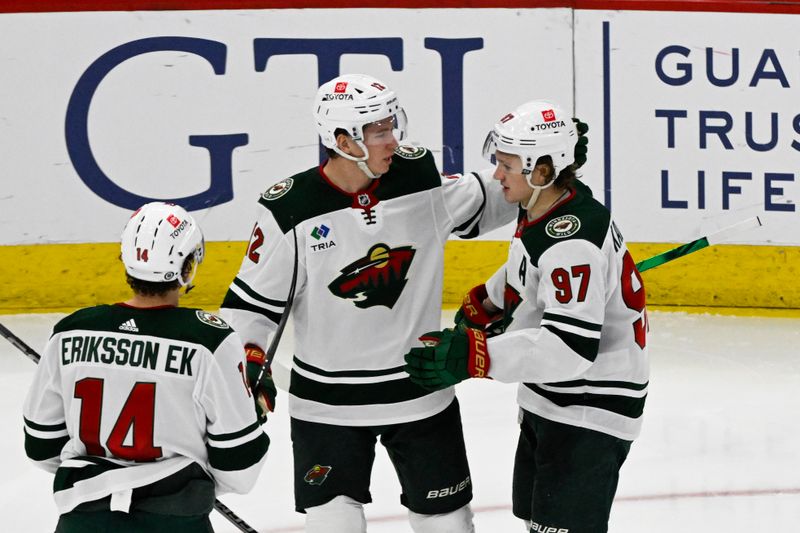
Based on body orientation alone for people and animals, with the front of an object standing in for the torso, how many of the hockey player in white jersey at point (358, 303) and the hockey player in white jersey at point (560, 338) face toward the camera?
1

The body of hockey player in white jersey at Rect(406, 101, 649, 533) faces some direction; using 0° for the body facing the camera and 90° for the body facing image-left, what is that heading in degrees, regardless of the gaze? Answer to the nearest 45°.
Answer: approximately 90°

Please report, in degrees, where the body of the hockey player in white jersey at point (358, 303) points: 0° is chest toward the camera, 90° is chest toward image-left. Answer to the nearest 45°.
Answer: approximately 0°

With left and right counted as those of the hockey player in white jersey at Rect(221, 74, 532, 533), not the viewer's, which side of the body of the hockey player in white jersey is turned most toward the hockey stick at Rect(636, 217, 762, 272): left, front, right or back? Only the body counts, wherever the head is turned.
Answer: left

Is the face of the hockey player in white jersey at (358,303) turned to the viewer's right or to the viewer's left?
to the viewer's right

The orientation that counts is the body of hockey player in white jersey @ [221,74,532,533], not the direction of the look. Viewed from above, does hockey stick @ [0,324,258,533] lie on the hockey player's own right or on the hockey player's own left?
on the hockey player's own right

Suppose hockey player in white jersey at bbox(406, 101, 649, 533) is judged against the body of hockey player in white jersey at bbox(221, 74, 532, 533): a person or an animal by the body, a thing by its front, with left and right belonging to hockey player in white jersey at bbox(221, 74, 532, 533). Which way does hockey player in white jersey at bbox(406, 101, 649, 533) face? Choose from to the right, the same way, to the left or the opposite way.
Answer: to the right

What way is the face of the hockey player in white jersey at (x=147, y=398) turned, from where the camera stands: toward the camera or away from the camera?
away from the camera

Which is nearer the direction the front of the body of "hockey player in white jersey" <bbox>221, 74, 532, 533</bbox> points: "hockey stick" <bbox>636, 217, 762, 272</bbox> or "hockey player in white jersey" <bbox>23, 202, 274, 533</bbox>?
the hockey player in white jersey

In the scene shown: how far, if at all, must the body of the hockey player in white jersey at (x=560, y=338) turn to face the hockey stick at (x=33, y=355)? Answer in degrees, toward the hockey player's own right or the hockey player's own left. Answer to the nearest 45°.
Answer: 0° — they already face it

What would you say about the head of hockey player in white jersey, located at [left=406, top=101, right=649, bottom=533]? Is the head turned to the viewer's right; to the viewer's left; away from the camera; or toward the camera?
to the viewer's left
